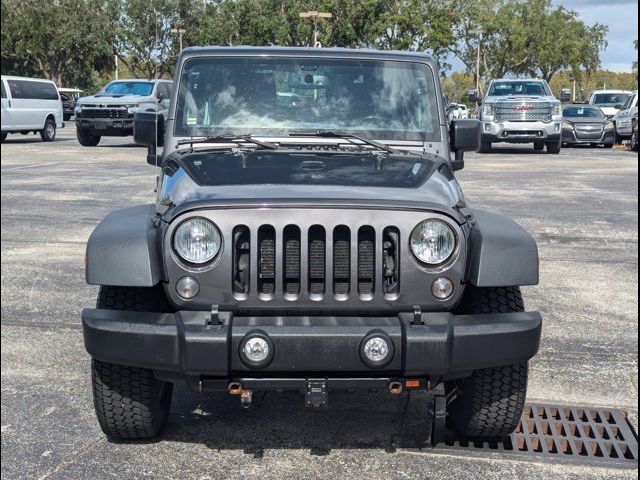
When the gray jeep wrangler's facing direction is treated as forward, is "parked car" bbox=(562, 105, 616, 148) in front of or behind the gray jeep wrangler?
behind

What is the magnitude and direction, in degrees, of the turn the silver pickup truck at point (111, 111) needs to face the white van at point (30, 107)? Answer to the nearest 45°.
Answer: approximately 90° to its right

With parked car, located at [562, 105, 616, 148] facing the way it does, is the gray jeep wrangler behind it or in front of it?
in front

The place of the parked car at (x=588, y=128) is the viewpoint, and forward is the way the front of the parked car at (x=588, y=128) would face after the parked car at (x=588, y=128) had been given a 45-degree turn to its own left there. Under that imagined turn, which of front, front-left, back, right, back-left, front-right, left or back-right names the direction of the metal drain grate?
front-right

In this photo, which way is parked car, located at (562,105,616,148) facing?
toward the camera

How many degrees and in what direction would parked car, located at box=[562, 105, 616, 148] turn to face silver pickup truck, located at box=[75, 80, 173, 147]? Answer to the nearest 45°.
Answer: approximately 45° to its right

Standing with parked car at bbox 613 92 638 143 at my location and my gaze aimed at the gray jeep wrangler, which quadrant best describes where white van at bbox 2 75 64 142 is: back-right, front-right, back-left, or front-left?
front-right

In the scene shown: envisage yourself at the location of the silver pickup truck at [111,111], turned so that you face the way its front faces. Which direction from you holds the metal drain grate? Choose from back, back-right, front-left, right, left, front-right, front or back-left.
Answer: front-left

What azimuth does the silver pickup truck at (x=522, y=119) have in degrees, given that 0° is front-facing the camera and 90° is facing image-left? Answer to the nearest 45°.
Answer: approximately 0°

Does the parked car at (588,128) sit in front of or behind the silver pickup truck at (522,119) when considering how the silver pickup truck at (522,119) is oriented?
behind

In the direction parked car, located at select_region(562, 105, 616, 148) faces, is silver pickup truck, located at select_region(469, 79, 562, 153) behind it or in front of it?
in front

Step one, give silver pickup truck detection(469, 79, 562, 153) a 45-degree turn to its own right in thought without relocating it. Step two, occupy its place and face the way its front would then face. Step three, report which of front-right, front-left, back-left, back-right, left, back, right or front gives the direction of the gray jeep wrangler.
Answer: front-left

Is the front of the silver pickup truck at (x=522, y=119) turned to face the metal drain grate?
yes

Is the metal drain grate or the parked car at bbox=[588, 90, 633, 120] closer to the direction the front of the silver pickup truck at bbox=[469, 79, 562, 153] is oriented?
the metal drain grate

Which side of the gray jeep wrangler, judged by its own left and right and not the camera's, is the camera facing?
front
